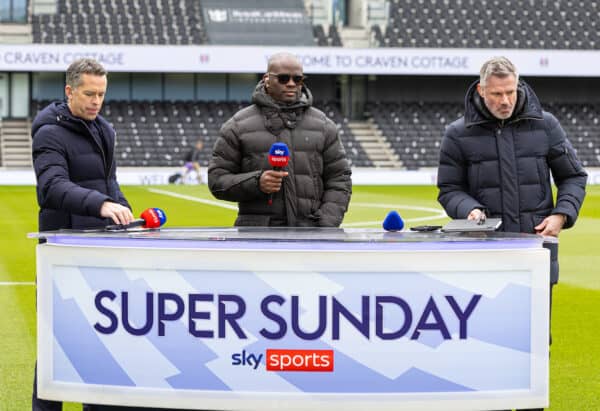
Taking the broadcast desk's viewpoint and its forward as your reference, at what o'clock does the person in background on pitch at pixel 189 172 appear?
The person in background on pitch is roughly at 6 o'clock from the broadcast desk.

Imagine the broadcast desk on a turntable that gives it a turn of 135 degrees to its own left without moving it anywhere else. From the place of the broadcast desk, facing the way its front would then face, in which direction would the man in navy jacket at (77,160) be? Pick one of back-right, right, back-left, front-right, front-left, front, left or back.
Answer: left

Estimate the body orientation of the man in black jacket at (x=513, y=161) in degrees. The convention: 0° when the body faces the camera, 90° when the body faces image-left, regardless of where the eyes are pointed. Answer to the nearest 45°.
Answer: approximately 0°

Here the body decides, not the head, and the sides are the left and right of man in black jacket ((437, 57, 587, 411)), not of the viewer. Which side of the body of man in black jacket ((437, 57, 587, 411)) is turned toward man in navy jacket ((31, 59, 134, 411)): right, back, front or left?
right

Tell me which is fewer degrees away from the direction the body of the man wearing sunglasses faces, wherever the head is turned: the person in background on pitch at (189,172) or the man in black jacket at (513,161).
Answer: the man in black jacket

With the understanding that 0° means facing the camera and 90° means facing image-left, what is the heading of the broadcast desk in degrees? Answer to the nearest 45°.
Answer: approximately 0°

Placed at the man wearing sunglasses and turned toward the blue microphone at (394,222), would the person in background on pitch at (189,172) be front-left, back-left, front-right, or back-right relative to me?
back-left

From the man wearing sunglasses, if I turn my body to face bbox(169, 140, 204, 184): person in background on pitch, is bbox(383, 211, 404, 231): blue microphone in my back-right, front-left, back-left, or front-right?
back-right
